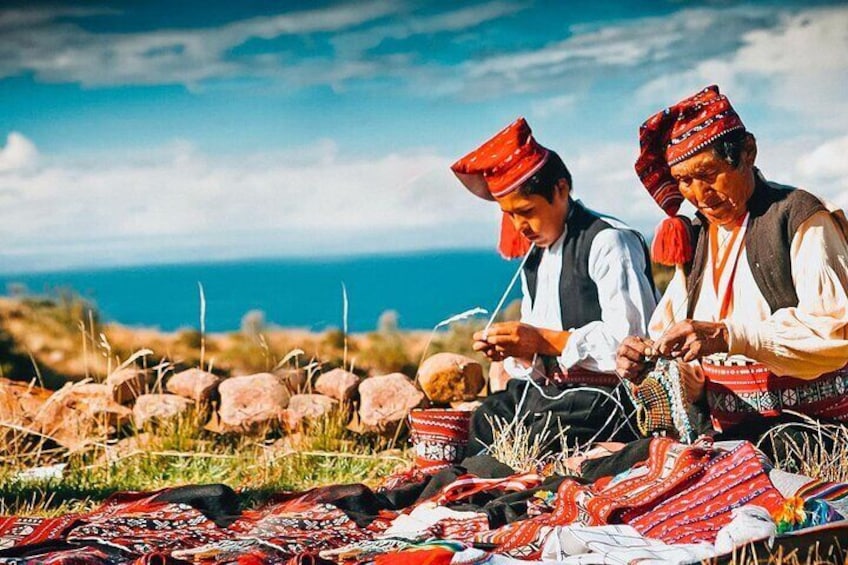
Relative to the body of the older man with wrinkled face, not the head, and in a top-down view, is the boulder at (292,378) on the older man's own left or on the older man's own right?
on the older man's own right

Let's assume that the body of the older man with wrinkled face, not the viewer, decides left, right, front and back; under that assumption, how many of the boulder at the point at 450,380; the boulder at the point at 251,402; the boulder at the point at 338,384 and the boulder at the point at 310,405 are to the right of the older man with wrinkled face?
4

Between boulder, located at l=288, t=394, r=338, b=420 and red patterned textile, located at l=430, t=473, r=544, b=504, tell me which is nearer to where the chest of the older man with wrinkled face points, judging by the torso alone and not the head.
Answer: the red patterned textile

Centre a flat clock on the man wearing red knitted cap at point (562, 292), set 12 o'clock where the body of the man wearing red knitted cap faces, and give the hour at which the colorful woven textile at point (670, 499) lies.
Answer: The colorful woven textile is roughly at 10 o'clock from the man wearing red knitted cap.

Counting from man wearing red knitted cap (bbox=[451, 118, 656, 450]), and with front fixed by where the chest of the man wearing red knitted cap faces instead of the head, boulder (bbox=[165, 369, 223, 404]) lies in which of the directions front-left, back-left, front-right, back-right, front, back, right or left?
right

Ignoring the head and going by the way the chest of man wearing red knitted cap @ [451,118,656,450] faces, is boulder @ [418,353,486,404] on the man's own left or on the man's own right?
on the man's own right

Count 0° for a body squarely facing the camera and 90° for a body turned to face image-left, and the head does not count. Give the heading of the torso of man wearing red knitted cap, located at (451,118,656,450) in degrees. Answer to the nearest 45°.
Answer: approximately 45°

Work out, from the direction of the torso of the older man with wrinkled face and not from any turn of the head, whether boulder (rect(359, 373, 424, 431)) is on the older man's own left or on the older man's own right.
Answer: on the older man's own right

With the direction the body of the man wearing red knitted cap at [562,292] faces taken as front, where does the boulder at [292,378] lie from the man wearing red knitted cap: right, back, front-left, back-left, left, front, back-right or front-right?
right

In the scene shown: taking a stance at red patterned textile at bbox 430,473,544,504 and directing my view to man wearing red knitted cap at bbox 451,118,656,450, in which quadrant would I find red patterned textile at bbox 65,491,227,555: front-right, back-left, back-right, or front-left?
back-left

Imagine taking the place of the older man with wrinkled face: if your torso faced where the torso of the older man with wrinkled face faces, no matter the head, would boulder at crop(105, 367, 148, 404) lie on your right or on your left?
on your right

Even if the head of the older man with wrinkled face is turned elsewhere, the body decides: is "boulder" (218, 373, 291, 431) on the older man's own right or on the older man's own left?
on the older man's own right

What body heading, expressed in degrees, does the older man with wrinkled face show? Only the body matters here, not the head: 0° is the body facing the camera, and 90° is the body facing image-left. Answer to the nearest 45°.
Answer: approximately 45°

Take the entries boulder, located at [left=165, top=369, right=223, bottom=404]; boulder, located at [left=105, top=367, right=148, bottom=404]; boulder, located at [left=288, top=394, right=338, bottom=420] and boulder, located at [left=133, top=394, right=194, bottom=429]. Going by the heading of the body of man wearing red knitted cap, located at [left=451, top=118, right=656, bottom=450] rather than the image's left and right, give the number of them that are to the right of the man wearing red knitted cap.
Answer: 4
